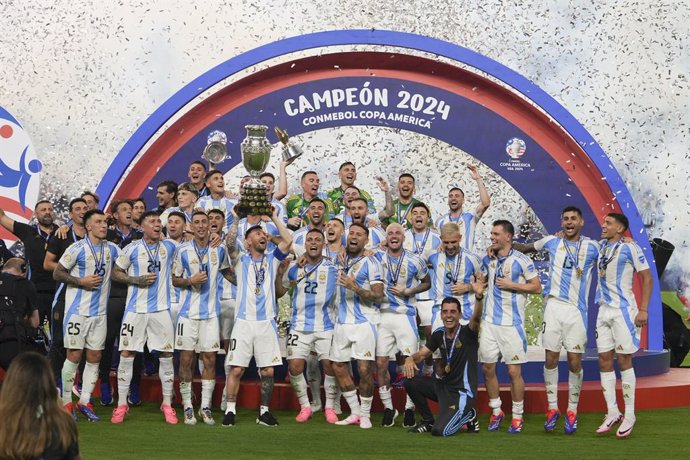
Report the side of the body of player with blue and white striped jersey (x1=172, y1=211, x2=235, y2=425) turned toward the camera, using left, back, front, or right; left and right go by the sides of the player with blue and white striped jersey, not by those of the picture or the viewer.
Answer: front

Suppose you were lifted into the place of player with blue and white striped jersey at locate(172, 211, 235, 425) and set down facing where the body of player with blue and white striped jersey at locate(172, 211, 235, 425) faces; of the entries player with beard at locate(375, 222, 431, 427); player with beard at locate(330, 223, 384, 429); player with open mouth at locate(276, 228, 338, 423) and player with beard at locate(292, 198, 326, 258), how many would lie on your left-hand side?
4

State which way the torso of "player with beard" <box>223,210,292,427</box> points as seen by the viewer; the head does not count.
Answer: toward the camera

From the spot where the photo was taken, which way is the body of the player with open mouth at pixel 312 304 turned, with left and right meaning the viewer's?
facing the viewer

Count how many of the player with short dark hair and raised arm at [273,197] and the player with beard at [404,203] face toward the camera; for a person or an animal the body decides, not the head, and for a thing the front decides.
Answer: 2

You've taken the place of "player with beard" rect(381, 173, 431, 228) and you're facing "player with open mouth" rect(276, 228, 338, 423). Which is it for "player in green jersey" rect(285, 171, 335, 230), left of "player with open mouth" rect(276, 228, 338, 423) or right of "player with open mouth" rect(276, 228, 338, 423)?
right

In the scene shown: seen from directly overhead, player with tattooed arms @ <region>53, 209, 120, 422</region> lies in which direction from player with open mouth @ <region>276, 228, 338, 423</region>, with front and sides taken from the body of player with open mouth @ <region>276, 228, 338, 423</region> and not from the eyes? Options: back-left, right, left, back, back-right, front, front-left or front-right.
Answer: right

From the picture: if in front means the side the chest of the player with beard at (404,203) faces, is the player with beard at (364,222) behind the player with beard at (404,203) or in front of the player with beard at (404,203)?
in front

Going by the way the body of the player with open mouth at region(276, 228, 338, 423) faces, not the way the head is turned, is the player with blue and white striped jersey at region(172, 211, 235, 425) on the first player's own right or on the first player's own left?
on the first player's own right

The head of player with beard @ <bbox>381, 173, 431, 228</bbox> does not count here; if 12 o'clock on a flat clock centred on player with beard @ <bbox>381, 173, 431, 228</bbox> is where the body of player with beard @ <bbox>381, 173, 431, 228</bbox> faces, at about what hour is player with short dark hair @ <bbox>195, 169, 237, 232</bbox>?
player with short dark hair @ <bbox>195, 169, 237, 232</bbox> is roughly at 3 o'clock from player with beard @ <bbox>381, 173, 431, 228</bbox>.
